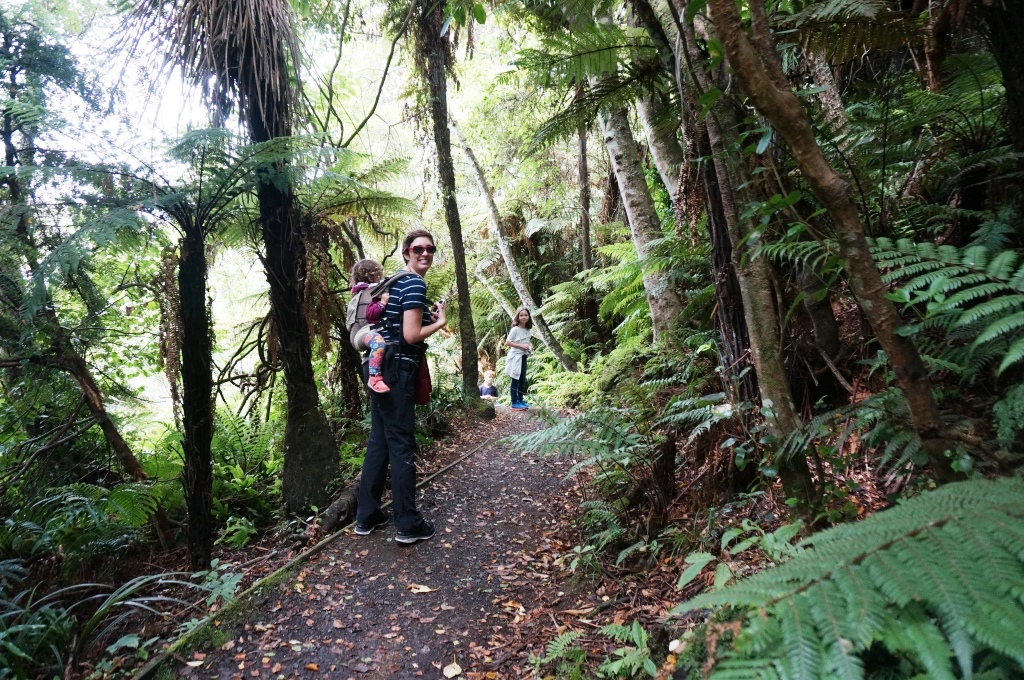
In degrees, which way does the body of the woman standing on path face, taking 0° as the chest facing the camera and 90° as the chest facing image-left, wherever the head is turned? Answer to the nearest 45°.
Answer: approximately 270°

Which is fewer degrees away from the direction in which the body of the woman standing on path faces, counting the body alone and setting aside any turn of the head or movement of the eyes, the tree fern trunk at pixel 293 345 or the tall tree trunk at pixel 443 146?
the tall tree trunk

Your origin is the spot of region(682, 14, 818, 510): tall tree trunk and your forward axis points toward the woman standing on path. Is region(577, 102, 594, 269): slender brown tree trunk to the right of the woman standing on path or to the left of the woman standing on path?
right

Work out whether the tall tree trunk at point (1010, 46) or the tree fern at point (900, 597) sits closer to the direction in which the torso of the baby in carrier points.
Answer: the tall tree trunk

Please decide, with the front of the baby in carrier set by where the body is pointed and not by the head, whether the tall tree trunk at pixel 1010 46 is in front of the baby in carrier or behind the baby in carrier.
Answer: in front

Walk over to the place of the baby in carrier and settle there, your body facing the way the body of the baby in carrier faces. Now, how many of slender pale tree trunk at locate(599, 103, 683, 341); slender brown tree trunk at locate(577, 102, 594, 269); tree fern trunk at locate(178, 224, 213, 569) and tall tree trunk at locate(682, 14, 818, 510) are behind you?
1

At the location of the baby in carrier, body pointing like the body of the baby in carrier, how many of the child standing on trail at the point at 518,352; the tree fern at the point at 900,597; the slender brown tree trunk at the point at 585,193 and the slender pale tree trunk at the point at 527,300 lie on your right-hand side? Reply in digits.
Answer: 1

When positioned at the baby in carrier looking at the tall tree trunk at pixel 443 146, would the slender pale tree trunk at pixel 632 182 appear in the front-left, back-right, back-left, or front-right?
front-right

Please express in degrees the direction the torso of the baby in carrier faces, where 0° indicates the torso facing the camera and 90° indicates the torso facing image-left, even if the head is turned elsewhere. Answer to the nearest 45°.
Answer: approximately 270°

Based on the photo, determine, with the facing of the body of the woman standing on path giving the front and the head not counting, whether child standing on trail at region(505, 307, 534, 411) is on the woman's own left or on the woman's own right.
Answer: on the woman's own left

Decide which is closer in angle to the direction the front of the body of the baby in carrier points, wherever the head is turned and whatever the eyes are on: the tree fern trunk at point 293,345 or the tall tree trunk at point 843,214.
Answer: the tall tree trunk

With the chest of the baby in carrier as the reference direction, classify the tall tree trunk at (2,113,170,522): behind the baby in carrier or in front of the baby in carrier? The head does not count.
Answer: behind
